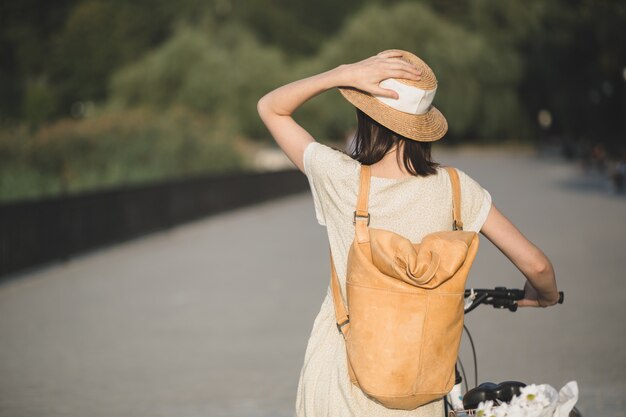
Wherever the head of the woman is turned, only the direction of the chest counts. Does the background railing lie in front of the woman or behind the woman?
in front

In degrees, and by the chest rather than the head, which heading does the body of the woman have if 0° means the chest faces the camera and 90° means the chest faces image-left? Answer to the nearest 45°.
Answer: approximately 180°

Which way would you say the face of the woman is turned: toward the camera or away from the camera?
away from the camera
